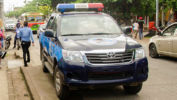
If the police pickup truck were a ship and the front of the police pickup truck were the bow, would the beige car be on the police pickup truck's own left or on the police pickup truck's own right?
on the police pickup truck's own left

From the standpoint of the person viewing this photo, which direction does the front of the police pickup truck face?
facing the viewer and to the right of the viewer
